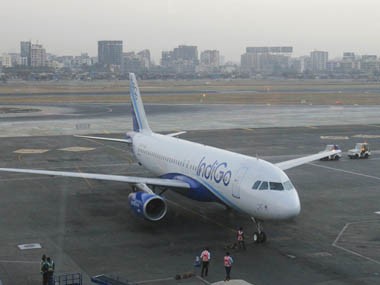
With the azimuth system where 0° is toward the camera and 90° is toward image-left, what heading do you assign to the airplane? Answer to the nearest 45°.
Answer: approximately 315°

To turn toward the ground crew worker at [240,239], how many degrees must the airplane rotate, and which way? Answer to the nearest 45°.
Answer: approximately 45° to its right

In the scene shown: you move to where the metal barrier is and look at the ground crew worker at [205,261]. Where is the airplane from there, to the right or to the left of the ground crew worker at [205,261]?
left

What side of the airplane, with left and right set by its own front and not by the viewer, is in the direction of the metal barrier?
right

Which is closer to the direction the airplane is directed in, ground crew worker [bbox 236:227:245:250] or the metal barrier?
the ground crew worker

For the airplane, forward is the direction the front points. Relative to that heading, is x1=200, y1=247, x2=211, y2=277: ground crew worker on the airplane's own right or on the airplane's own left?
on the airplane's own right
